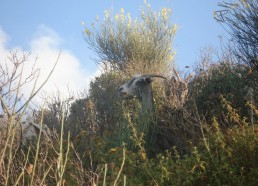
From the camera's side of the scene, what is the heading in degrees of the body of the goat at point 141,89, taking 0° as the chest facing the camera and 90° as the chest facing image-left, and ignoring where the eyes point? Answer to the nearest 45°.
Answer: approximately 90°
